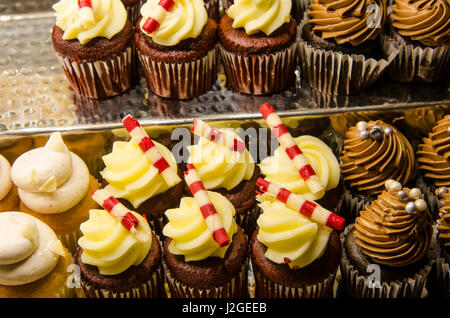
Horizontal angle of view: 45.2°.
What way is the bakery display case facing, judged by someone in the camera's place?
facing the viewer

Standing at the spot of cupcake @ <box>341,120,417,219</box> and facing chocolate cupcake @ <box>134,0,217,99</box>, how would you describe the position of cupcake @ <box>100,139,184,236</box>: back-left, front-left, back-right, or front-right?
front-left
